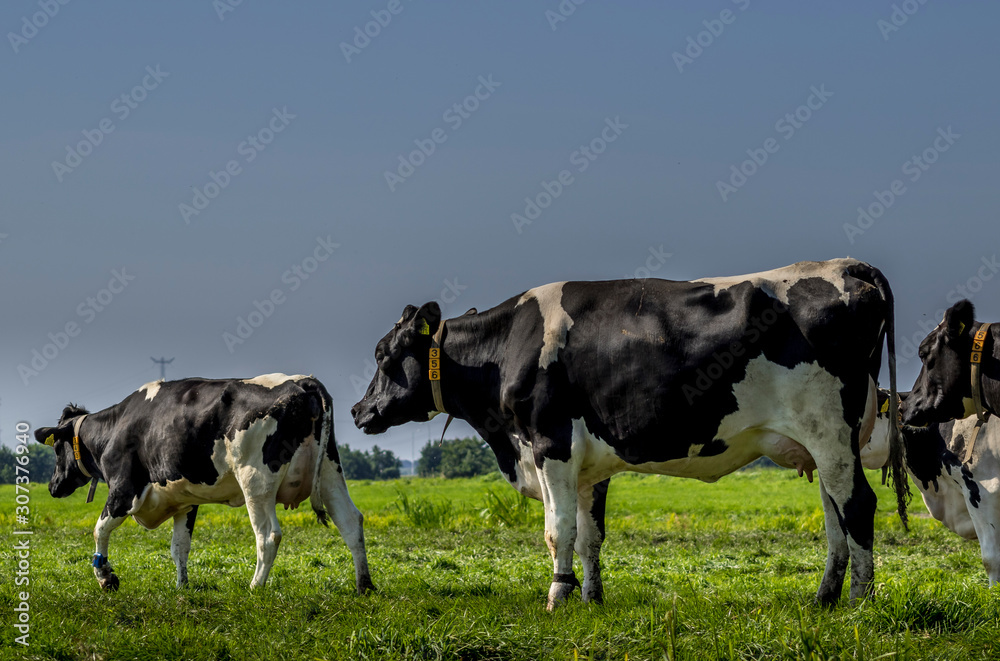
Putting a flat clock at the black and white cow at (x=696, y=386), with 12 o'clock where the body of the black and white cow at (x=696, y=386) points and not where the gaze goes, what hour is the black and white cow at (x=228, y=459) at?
the black and white cow at (x=228, y=459) is roughly at 1 o'clock from the black and white cow at (x=696, y=386).

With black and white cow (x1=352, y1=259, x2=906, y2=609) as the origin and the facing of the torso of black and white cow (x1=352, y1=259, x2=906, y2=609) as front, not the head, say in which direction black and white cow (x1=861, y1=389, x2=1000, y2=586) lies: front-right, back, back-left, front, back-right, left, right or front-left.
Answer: back-right

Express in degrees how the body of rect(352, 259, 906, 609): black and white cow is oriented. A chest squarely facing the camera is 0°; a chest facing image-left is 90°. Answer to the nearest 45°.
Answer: approximately 90°

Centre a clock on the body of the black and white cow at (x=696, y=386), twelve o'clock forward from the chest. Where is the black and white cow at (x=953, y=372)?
the black and white cow at (x=953, y=372) is roughly at 5 o'clock from the black and white cow at (x=696, y=386).
